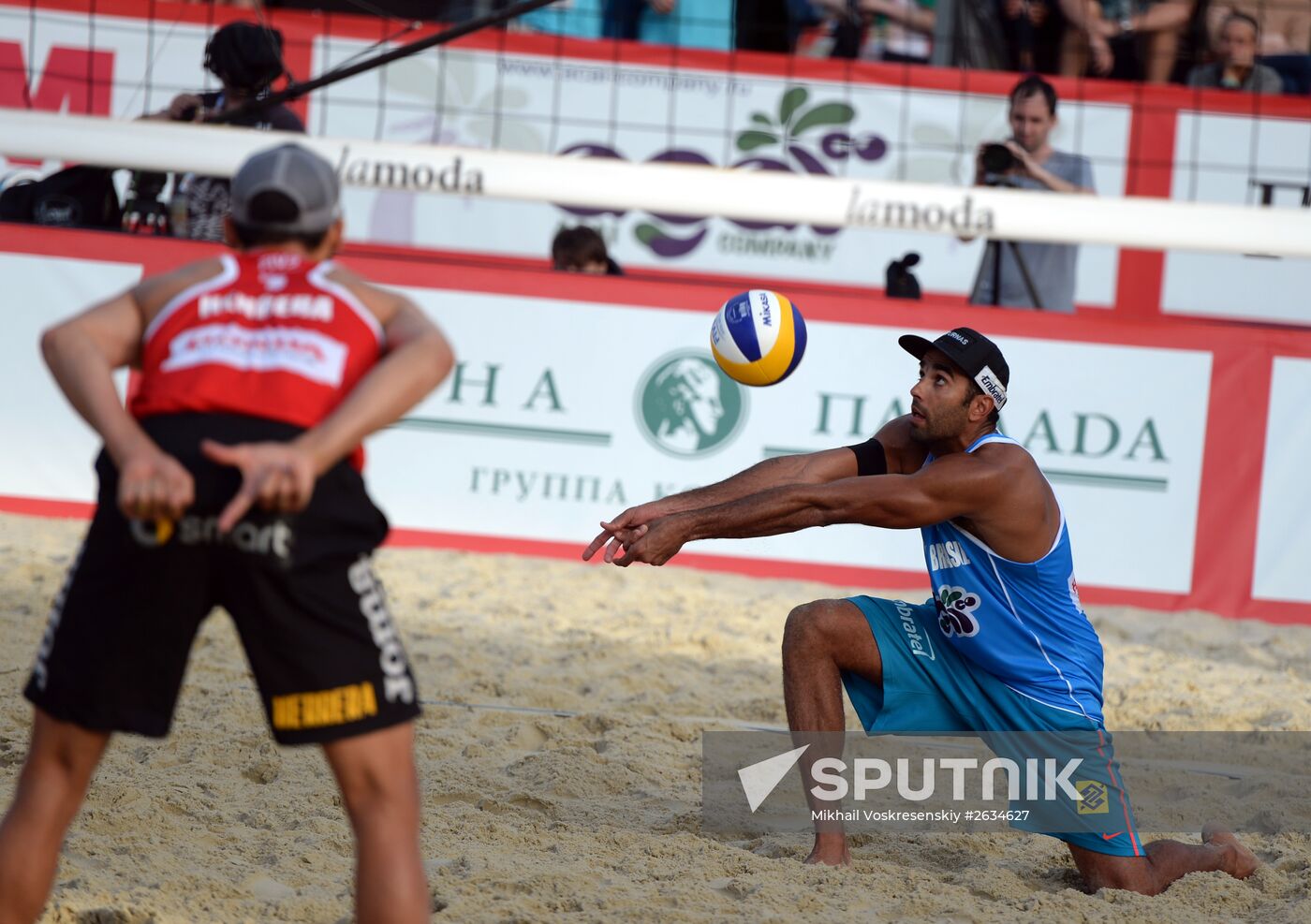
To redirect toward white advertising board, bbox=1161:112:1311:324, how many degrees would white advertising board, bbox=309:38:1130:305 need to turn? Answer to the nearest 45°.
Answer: approximately 90° to its left

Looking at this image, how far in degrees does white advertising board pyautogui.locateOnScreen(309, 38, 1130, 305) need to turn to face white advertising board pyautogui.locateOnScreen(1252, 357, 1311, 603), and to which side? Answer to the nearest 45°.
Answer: approximately 45° to its left

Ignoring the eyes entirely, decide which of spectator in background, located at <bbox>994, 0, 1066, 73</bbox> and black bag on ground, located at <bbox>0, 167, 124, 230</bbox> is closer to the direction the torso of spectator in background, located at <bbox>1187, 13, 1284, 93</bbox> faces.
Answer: the black bag on ground

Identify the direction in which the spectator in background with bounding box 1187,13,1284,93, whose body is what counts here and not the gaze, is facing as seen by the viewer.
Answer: toward the camera

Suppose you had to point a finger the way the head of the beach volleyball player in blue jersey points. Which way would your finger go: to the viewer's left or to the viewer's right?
to the viewer's left

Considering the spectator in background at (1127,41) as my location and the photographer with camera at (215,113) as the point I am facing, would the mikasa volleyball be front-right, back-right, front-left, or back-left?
front-left

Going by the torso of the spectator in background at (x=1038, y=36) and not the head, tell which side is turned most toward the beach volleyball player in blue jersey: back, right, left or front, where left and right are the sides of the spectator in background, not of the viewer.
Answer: front

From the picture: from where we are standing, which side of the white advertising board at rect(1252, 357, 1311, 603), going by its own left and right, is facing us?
front

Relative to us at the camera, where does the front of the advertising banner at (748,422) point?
facing the viewer

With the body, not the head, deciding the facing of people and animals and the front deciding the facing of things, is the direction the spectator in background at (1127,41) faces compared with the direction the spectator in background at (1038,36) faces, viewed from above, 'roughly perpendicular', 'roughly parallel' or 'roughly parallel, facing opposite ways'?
roughly parallel

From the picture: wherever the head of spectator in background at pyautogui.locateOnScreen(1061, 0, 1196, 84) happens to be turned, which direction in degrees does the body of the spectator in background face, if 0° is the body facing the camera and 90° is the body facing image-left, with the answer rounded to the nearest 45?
approximately 0°

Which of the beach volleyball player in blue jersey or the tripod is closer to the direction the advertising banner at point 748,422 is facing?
the beach volleyball player in blue jersey

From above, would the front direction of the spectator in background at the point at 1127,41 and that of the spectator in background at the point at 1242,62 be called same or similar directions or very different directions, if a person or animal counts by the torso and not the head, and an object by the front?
same or similar directions

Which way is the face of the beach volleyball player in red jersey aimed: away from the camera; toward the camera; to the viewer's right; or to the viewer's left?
away from the camera

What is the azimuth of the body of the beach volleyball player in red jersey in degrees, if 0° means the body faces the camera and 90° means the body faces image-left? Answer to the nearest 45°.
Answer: approximately 180°

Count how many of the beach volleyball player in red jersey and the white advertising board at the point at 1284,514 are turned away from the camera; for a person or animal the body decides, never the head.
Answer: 1

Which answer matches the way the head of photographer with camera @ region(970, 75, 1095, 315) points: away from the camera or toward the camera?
toward the camera

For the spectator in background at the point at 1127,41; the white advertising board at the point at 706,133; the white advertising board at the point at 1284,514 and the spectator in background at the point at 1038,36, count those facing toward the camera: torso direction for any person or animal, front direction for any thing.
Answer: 4
